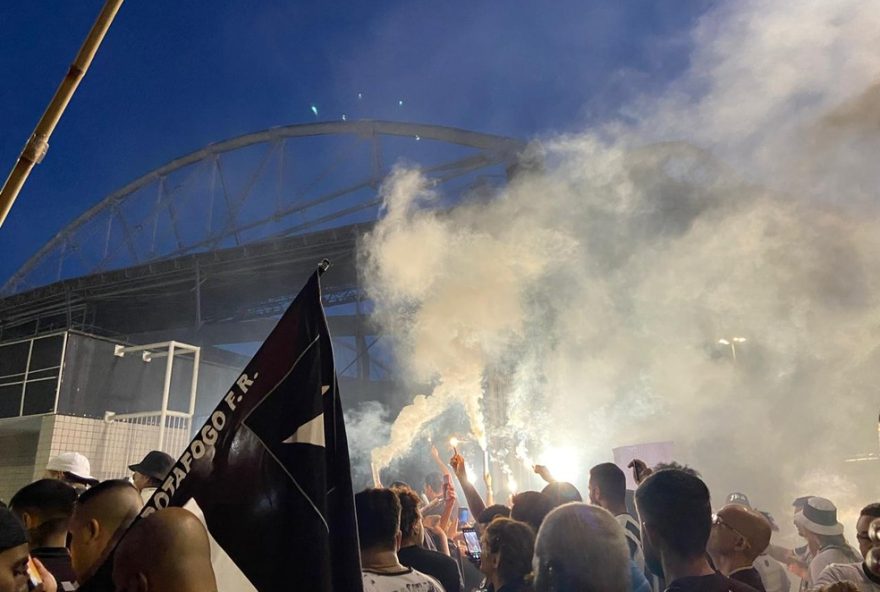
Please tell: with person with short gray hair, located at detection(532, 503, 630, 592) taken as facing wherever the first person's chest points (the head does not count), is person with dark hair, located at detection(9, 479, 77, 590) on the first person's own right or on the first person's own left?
on the first person's own left

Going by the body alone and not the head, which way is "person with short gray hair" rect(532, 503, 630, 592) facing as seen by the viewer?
away from the camera

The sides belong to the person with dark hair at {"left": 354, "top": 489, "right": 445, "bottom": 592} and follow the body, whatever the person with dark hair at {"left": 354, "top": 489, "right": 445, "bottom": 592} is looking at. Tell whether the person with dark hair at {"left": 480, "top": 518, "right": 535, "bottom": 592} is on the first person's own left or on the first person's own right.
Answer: on the first person's own right

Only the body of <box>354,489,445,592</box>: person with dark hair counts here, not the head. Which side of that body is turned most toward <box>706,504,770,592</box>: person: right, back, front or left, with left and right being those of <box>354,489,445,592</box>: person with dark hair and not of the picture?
right

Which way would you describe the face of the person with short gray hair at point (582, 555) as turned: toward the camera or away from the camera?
away from the camera

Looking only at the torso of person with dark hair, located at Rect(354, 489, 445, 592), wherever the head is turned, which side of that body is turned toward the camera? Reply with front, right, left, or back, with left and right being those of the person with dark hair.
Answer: back

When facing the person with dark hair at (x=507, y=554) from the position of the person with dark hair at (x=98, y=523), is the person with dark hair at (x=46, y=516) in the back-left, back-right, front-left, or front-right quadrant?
back-left

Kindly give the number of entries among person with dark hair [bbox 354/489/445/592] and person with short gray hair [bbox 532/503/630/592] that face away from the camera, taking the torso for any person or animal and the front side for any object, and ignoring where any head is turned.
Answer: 2

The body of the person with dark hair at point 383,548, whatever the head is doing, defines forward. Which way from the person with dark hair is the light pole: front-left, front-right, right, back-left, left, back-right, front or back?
front-right

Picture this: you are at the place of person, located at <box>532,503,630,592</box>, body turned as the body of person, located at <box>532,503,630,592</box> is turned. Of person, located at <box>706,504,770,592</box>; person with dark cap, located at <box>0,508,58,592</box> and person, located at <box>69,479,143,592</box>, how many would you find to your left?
2

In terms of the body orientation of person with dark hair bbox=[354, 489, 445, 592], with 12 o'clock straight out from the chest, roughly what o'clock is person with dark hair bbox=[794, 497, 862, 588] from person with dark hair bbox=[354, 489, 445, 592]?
person with dark hair bbox=[794, 497, 862, 588] is roughly at 2 o'clock from person with dark hair bbox=[354, 489, 445, 592].

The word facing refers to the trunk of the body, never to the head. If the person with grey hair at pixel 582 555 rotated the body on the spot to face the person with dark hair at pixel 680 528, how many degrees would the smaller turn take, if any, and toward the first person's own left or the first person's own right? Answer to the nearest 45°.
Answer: approximately 45° to the first person's own right

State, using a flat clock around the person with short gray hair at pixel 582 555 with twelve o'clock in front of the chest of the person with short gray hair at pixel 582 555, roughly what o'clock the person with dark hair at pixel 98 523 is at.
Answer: the person with dark hair at pixel 98 523 is roughly at 9 o'clock from the person with short gray hair at pixel 582 555.
